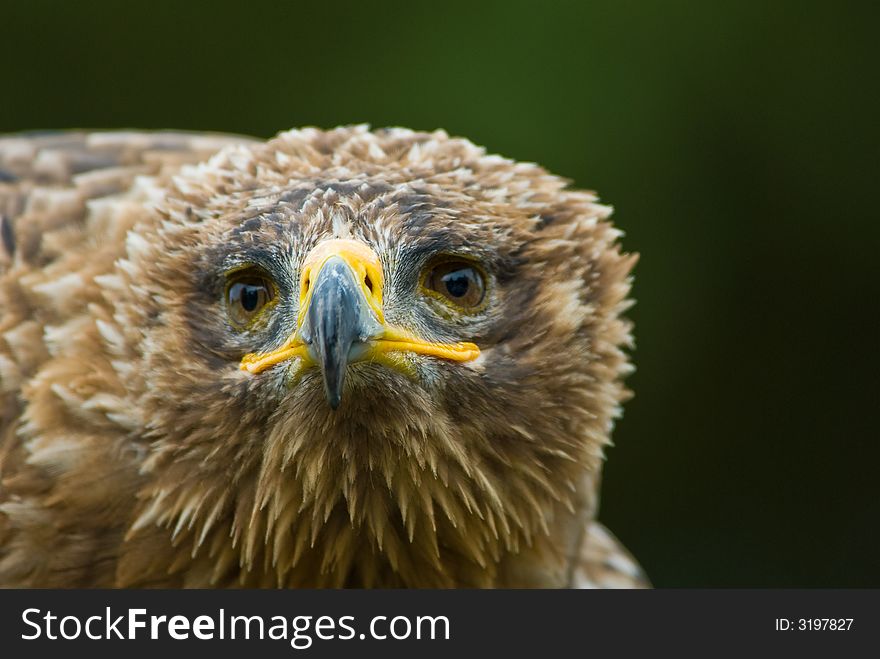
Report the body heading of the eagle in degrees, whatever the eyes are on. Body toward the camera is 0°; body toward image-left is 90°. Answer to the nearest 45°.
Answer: approximately 0°
